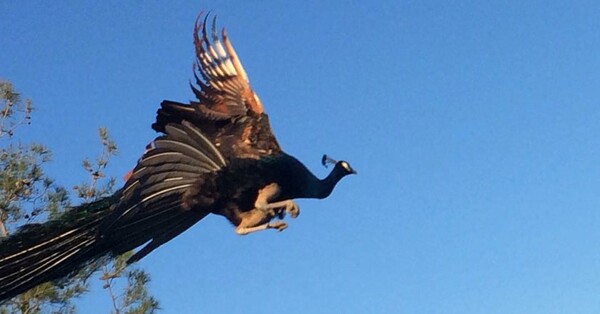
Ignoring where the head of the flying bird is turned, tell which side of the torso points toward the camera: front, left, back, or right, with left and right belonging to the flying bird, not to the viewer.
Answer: right
